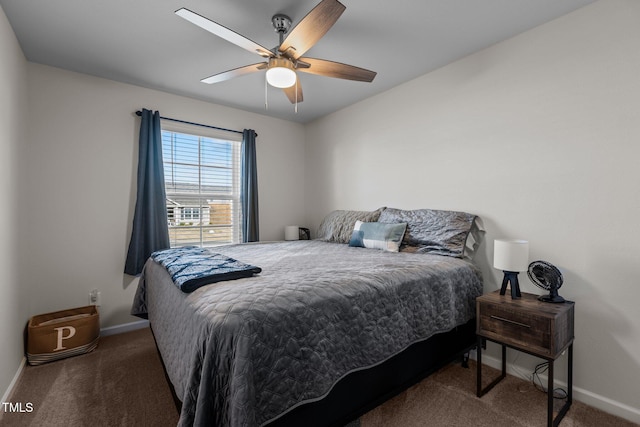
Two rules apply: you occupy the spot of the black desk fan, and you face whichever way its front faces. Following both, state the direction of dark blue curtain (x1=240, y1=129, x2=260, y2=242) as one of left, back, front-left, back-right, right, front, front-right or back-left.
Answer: front-right

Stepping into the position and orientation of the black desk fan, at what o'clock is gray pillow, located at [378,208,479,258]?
The gray pillow is roughly at 2 o'clock from the black desk fan.

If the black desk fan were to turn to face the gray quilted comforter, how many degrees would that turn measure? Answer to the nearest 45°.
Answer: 0° — it already faces it

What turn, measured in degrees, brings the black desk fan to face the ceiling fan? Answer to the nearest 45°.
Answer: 0° — it already faces it

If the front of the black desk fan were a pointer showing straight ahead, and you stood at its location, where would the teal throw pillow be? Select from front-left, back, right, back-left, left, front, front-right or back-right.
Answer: front-right

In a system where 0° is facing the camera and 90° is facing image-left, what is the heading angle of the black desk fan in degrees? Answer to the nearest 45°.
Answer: approximately 45°

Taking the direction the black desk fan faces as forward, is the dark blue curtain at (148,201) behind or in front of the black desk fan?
in front
